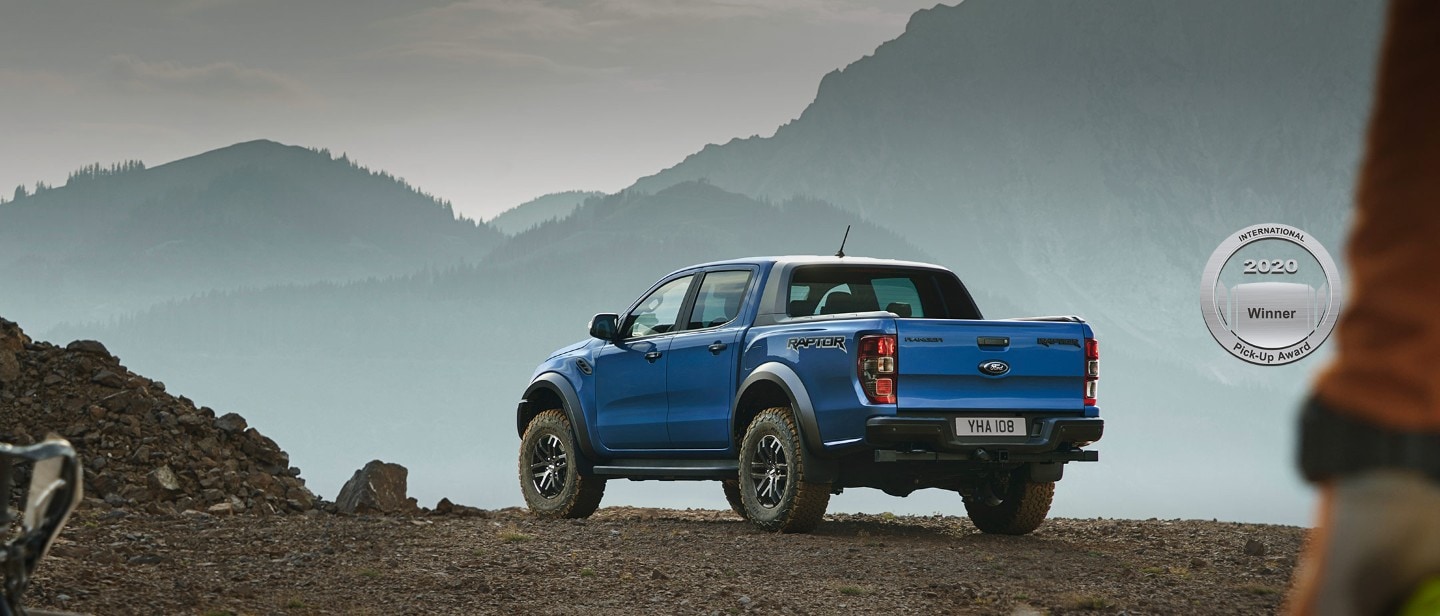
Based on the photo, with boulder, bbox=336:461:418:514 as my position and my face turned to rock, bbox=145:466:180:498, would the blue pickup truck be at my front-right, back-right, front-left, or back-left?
back-left

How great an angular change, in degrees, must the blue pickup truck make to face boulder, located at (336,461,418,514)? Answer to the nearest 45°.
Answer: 0° — it already faces it

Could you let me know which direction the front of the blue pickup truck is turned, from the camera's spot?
facing away from the viewer and to the left of the viewer

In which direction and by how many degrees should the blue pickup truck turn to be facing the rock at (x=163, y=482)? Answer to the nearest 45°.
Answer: approximately 45° to its left

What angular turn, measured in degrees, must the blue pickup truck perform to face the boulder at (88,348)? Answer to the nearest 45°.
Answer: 0° — it already faces it

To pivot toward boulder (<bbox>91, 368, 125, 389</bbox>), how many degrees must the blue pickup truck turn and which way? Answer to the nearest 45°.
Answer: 0° — it already faces it
